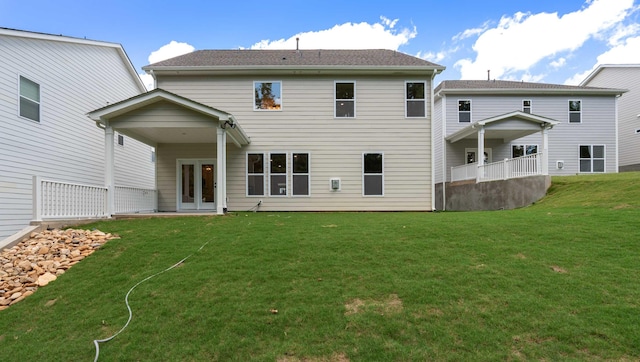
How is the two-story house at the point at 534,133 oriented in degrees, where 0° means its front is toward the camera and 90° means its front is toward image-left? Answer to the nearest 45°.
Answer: approximately 180°

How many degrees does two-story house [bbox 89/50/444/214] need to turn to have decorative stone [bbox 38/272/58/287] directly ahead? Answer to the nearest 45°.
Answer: approximately 135° to its left

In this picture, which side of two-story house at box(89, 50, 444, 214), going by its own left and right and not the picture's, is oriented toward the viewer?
back

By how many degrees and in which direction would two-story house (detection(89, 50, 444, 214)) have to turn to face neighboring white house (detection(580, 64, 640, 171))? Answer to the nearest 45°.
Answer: approximately 90° to its right

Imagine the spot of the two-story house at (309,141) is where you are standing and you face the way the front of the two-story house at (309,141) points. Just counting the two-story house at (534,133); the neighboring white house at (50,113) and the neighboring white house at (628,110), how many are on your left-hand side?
1

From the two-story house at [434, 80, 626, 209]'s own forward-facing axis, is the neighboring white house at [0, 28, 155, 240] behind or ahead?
behind

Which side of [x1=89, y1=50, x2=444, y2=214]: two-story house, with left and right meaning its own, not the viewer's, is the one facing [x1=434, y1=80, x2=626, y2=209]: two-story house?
right

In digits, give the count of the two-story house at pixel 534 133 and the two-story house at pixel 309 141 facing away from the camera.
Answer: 2
